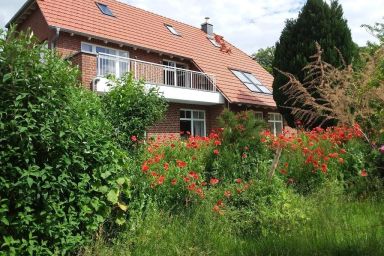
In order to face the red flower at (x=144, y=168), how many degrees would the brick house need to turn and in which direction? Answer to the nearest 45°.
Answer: approximately 45° to its right

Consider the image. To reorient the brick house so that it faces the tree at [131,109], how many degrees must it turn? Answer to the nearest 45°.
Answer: approximately 45° to its right

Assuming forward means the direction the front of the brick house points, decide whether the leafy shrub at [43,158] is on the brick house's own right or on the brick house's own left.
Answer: on the brick house's own right

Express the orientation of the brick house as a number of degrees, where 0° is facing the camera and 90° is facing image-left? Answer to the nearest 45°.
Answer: approximately 315°

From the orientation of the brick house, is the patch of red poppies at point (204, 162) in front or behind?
in front

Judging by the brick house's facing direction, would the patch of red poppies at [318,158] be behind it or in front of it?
in front

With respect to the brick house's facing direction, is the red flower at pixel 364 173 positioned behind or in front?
in front

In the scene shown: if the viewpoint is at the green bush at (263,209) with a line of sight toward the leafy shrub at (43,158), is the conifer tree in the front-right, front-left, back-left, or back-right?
back-right
